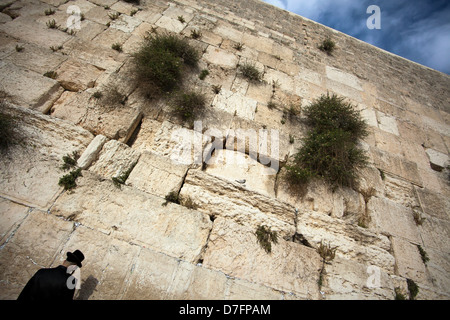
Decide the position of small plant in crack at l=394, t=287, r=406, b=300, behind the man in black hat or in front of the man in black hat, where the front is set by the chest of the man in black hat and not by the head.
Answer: in front

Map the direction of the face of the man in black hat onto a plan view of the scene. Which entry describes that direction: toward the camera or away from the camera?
away from the camera
